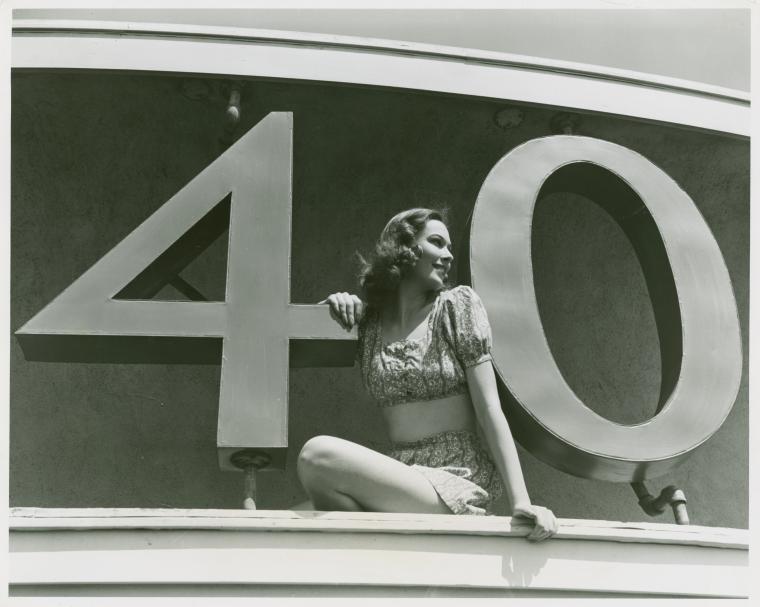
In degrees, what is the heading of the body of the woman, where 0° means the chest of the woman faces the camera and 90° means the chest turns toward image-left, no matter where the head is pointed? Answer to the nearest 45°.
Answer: approximately 45°

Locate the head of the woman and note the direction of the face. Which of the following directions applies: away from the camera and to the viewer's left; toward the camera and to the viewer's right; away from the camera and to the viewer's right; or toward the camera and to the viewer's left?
toward the camera and to the viewer's right

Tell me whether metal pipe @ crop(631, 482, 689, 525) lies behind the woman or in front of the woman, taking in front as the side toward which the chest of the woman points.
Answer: behind
